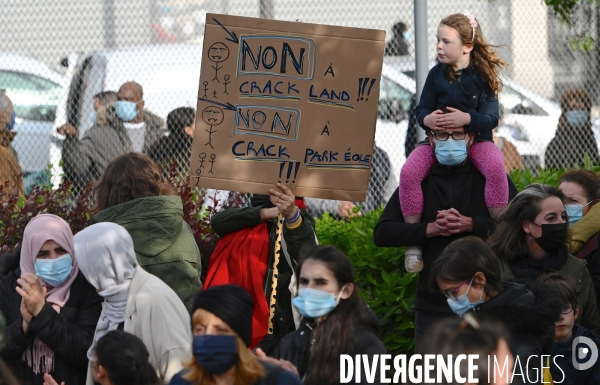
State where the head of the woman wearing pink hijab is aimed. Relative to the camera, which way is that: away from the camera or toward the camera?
toward the camera

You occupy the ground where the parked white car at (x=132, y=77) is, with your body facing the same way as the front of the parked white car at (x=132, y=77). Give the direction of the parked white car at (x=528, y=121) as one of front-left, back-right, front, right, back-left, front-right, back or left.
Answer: back

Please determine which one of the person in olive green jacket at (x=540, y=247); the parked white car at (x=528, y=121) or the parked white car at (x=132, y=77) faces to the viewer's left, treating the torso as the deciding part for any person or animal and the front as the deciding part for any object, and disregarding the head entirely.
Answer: the parked white car at (x=132, y=77)

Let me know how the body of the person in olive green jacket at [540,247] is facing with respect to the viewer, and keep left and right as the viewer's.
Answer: facing the viewer and to the right of the viewer

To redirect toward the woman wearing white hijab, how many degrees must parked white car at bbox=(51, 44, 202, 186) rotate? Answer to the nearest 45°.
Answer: approximately 90° to its left

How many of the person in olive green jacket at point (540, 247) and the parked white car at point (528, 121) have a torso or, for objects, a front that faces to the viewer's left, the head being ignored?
0

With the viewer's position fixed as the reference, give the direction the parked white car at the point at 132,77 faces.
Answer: facing to the left of the viewer

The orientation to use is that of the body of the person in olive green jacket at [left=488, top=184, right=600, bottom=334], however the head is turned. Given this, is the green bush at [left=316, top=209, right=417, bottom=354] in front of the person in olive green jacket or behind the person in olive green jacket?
behind

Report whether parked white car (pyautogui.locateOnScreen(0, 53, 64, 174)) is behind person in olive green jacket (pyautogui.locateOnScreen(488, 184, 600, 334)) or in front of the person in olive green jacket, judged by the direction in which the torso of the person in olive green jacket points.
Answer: behind

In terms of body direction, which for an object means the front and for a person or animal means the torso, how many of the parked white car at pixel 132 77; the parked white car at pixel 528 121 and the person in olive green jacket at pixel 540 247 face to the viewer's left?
1

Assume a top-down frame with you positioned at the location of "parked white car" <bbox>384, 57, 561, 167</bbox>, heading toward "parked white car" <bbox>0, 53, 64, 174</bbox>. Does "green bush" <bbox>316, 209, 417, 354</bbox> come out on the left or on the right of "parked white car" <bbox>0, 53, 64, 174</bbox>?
left

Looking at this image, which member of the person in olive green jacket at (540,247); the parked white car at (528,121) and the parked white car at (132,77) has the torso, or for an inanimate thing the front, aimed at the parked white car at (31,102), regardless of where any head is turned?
the parked white car at (132,77)

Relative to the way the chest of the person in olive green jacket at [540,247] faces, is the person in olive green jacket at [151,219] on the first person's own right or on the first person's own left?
on the first person's own right

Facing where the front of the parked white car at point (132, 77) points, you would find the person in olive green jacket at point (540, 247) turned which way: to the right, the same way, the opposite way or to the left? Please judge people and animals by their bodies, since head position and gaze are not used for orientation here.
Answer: to the left
